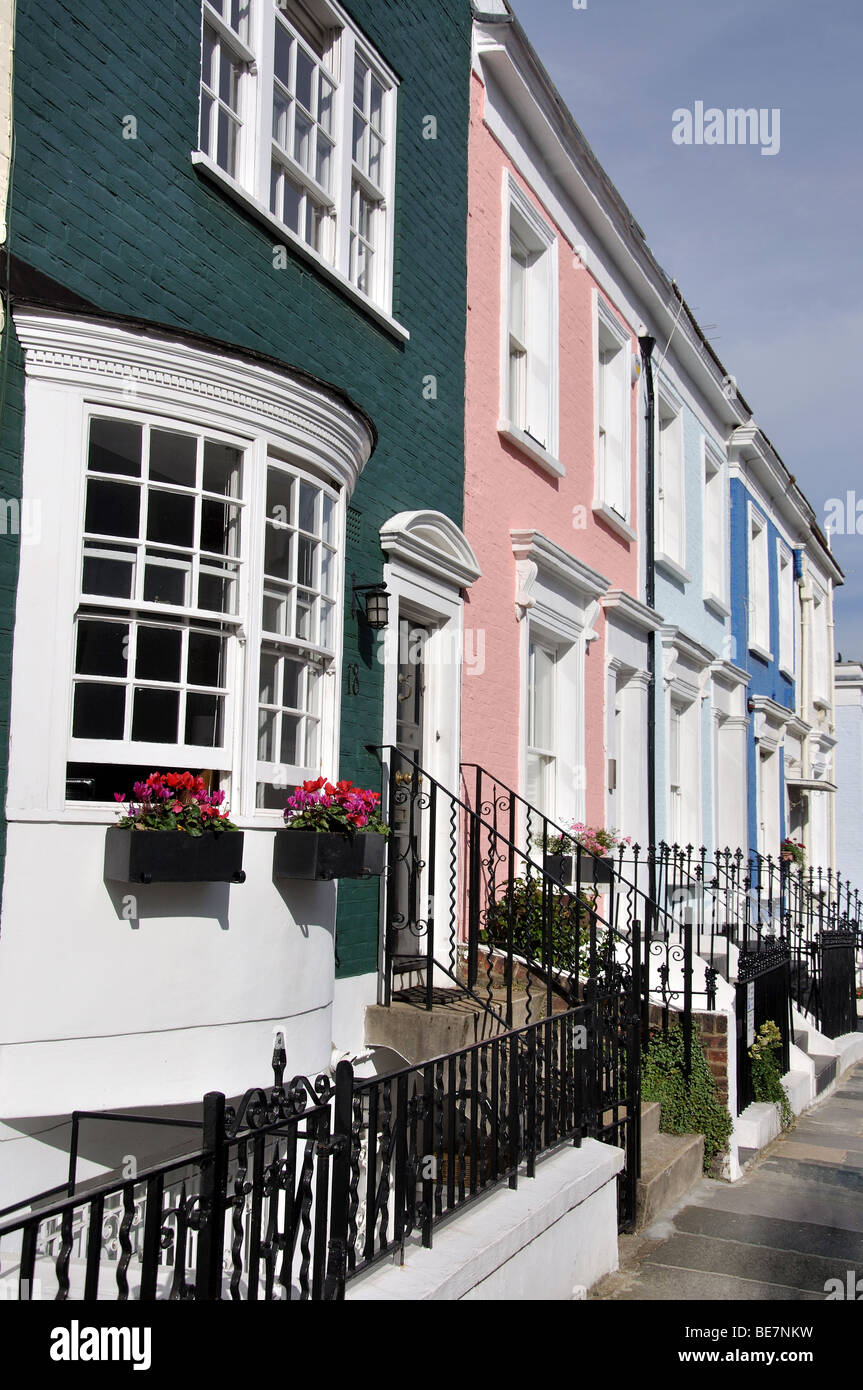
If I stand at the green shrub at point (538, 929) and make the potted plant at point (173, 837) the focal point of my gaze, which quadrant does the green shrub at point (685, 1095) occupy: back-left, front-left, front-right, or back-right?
back-left

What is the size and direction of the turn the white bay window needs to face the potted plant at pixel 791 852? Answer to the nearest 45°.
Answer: approximately 90° to its left

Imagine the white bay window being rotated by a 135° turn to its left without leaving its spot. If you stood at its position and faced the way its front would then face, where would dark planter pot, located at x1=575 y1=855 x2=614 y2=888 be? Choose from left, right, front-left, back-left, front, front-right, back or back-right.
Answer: front-right

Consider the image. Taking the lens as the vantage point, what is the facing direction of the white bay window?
facing the viewer and to the right of the viewer

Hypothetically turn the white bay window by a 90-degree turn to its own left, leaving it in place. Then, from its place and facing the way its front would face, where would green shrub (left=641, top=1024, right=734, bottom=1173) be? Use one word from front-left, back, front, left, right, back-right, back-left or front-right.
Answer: front

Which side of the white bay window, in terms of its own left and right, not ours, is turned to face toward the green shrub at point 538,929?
left

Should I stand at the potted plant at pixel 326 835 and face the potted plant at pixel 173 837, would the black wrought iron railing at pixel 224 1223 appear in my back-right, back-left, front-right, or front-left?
front-left

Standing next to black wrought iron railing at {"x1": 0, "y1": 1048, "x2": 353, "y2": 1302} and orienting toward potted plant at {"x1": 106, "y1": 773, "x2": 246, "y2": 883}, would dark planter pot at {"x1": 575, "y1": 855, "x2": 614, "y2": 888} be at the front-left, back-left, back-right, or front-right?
front-right

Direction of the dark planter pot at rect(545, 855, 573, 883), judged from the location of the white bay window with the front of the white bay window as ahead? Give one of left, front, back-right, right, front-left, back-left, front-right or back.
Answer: left

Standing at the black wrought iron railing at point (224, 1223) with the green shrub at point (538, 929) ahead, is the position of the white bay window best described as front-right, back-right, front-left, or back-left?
front-left

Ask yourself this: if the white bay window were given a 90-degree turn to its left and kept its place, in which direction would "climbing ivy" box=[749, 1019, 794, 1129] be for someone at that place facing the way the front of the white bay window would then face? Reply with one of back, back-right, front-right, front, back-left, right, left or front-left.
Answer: front
